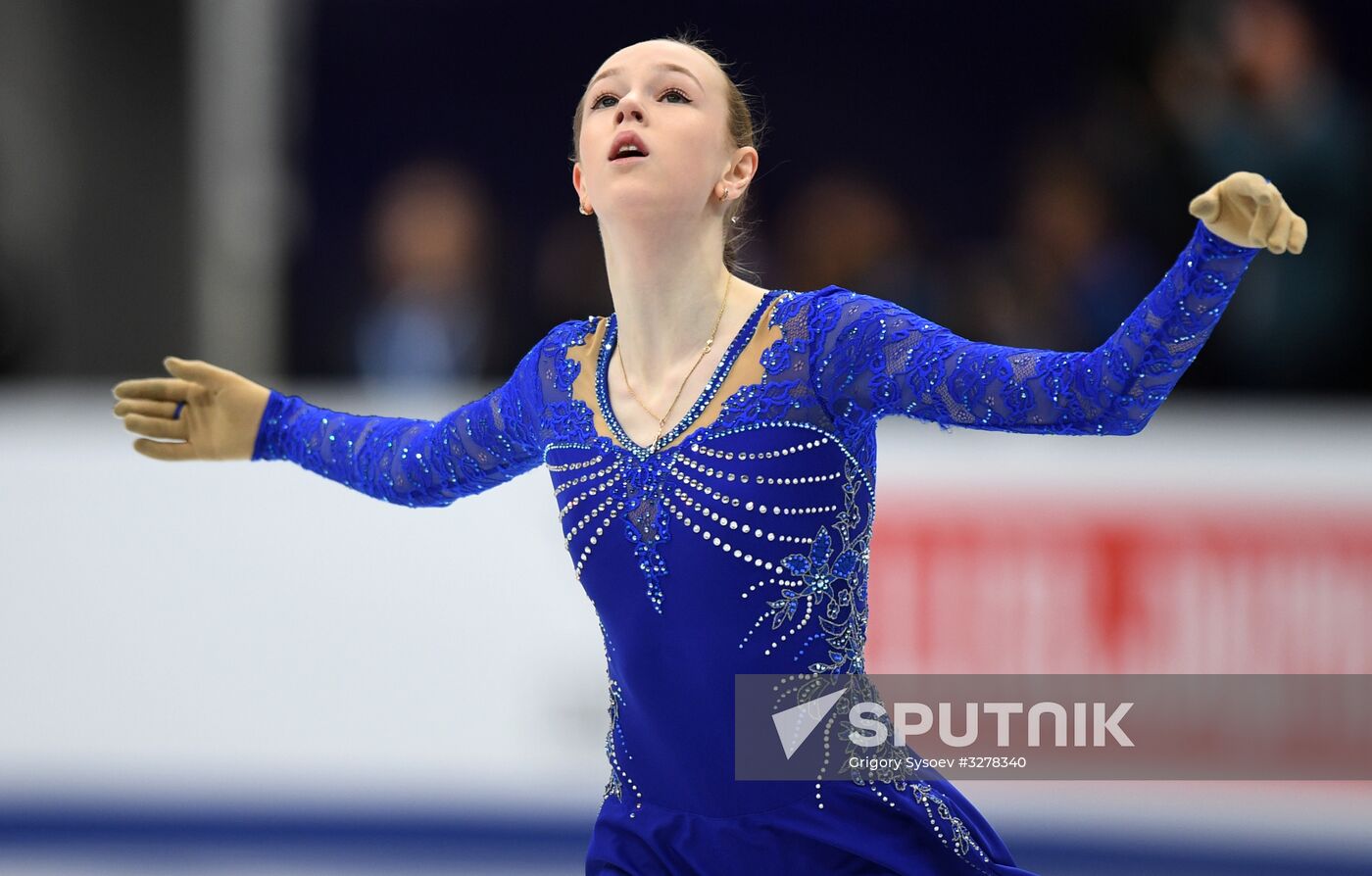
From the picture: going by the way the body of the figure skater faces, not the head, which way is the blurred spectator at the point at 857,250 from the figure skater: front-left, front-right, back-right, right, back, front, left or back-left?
back-right

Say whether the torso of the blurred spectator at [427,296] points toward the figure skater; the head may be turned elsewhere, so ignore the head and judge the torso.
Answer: yes

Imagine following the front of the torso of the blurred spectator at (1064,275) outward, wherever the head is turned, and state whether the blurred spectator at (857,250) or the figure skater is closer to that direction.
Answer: the figure skater

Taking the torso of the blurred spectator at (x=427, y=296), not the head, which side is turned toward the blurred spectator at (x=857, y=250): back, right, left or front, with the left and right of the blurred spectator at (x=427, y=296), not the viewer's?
left

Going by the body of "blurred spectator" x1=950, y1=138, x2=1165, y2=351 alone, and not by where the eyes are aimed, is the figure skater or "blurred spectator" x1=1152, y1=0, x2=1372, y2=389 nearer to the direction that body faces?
the figure skater

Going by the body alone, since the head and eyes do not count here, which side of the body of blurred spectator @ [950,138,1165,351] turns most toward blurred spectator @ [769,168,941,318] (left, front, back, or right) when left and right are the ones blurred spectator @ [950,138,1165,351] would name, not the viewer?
right

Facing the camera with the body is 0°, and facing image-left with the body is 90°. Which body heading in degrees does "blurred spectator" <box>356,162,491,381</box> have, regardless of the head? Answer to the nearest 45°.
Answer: approximately 0°

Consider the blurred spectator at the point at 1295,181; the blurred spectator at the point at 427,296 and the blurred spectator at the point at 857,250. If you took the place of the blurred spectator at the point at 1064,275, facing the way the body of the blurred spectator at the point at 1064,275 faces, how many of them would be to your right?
2

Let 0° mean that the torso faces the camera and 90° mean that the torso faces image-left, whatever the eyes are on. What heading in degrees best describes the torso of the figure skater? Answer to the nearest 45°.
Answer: approximately 45°

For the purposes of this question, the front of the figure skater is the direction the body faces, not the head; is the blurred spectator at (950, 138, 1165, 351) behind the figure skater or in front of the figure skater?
behind

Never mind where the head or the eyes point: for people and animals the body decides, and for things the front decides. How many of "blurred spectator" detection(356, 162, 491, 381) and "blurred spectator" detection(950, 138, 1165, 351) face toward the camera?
2
